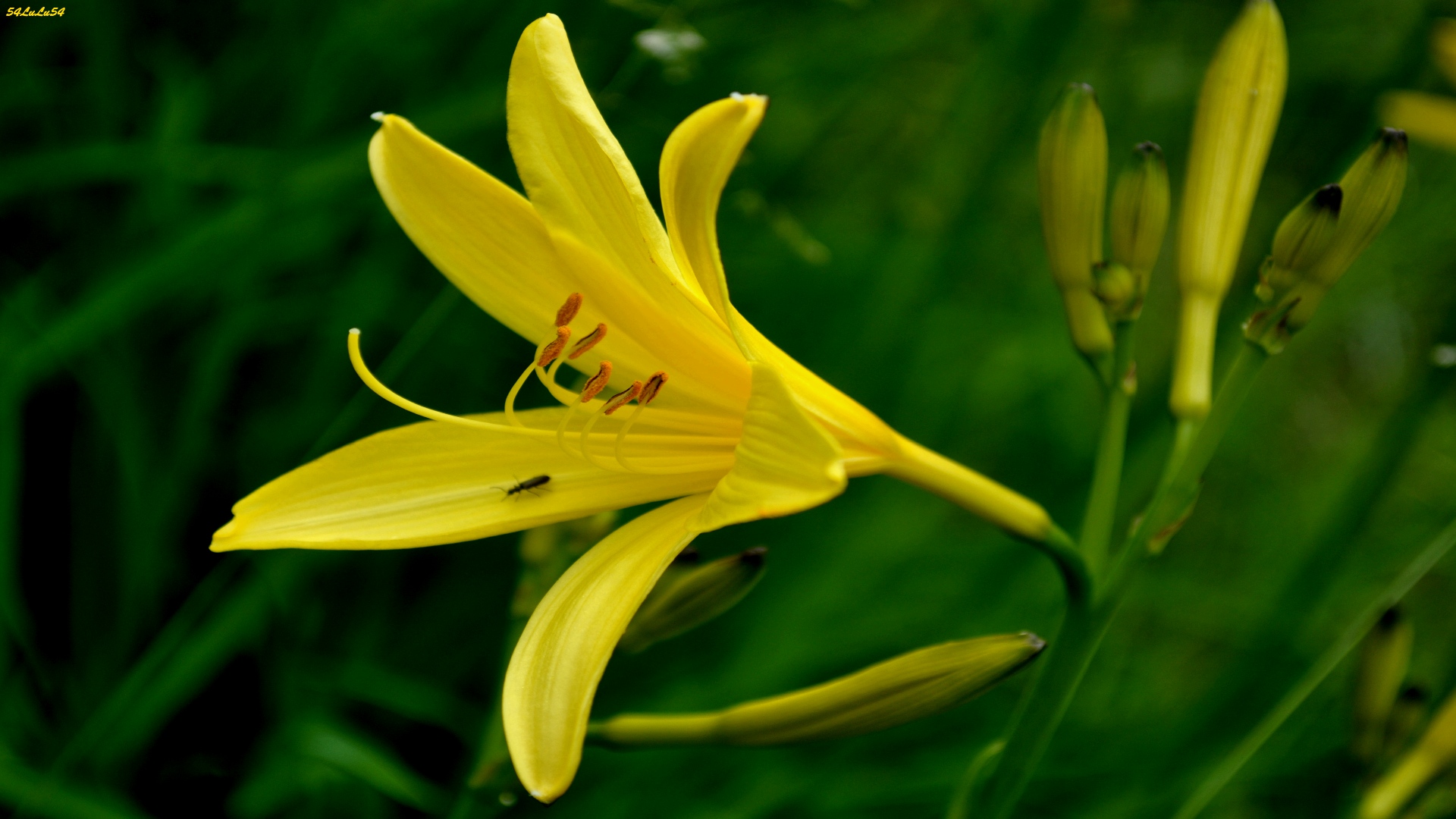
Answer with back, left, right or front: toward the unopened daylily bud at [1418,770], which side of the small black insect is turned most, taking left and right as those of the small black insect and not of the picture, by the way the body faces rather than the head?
back

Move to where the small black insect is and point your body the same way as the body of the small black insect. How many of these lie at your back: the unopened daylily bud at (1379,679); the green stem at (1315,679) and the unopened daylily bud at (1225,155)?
3

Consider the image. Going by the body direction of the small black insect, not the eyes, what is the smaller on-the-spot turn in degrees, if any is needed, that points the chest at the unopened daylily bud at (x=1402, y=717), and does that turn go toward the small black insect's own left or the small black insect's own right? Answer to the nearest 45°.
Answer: approximately 180°

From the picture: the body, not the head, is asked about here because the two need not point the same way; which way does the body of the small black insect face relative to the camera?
to the viewer's left

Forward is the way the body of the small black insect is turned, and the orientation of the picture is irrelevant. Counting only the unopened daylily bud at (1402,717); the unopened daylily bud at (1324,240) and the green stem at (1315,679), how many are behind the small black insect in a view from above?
3
